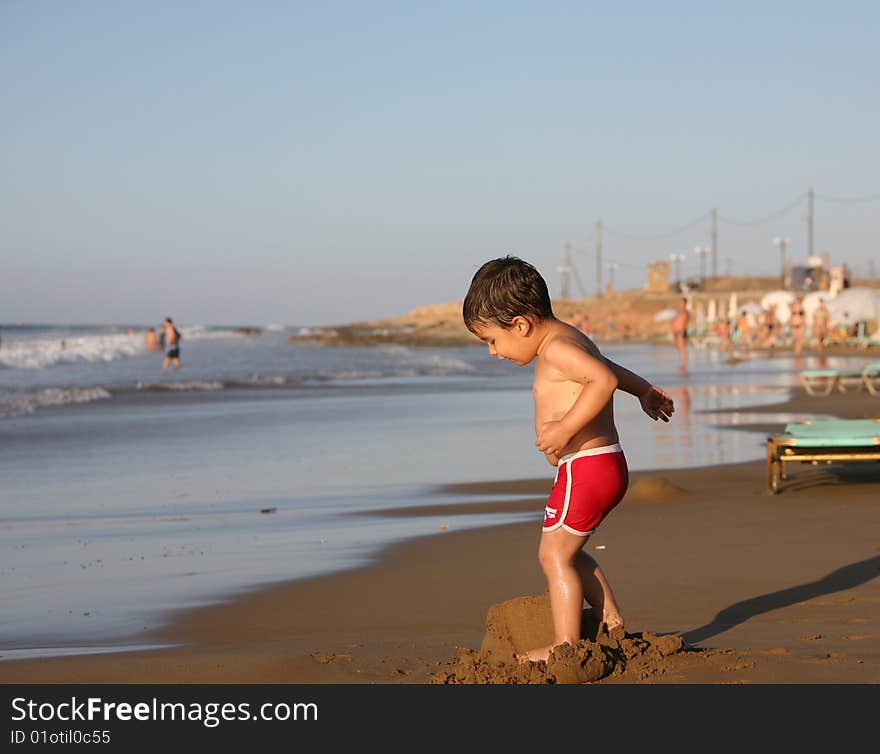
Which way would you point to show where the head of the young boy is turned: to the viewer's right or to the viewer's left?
to the viewer's left

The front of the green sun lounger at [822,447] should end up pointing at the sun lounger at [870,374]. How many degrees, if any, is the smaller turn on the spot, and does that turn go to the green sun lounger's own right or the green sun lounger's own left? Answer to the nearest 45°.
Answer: approximately 90° to the green sun lounger's own right

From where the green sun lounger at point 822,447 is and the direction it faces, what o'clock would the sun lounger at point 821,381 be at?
The sun lounger is roughly at 3 o'clock from the green sun lounger.

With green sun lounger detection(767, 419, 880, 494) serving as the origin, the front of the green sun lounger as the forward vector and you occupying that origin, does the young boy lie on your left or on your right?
on your left

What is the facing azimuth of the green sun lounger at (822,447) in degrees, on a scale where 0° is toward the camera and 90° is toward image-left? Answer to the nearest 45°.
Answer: approximately 90°

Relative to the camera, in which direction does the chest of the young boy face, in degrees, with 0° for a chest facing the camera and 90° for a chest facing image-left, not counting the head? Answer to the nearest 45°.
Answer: approximately 90°
